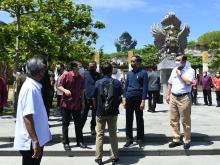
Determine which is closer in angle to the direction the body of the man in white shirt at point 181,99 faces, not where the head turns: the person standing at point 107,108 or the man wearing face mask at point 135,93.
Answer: the person standing

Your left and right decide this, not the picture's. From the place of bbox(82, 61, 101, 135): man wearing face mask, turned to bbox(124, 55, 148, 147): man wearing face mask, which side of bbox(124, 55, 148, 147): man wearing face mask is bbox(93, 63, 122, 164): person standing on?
right

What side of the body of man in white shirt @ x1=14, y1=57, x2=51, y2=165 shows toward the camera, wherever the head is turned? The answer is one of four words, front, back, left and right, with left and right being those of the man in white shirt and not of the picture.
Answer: right

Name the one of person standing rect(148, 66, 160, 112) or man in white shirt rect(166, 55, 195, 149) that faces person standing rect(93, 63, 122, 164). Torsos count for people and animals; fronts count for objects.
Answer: the man in white shirt

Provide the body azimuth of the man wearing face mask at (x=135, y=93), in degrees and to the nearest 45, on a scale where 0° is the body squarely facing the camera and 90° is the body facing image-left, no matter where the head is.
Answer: approximately 45°

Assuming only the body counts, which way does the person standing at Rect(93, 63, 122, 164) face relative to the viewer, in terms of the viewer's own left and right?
facing away from the viewer

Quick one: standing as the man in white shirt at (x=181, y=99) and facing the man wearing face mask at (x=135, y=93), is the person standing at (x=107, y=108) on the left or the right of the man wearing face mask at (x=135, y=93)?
left

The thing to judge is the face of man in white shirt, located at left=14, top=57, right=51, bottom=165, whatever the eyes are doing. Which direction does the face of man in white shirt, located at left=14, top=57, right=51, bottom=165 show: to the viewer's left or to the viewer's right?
to the viewer's right
